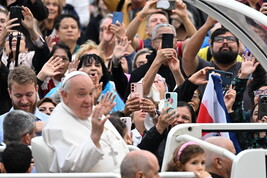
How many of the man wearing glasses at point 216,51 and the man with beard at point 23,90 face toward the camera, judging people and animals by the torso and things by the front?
2

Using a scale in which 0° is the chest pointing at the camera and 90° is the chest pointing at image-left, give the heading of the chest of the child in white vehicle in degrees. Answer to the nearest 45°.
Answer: approximately 315°

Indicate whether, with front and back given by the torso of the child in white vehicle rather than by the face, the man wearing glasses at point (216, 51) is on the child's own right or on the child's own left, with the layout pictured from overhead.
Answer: on the child's own left

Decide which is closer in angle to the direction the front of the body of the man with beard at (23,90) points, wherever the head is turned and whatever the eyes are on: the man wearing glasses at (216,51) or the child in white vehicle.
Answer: the child in white vehicle

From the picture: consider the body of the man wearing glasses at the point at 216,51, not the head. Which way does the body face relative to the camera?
toward the camera

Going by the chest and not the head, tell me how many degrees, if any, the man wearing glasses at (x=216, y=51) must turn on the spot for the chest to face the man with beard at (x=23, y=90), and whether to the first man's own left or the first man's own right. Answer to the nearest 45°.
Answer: approximately 45° to the first man's own right

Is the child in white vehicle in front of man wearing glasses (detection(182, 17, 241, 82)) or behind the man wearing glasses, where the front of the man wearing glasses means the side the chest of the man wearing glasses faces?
in front

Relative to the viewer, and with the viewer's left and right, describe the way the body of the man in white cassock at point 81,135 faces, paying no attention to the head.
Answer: facing the viewer and to the right of the viewer

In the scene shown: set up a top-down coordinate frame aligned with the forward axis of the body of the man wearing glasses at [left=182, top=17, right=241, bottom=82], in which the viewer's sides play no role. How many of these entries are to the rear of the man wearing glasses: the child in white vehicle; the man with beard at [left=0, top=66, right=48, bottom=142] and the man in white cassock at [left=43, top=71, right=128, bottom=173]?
0

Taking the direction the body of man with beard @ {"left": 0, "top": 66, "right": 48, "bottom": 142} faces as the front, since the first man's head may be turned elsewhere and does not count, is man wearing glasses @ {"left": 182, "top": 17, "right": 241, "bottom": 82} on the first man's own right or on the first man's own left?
on the first man's own left

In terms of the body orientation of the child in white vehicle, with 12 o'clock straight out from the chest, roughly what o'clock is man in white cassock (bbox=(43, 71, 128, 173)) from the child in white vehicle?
The man in white cassock is roughly at 4 o'clock from the child in white vehicle.

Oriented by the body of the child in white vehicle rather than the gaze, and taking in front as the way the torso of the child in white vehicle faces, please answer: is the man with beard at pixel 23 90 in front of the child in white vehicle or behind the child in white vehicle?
behind

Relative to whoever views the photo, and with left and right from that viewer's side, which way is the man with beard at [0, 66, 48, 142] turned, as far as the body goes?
facing the viewer

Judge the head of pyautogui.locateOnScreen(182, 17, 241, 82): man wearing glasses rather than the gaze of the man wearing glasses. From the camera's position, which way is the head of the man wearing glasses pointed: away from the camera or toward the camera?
toward the camera

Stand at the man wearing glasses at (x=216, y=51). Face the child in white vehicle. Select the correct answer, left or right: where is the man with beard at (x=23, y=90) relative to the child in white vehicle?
right

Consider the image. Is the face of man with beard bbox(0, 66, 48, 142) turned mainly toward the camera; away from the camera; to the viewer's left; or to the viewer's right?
toward the camera

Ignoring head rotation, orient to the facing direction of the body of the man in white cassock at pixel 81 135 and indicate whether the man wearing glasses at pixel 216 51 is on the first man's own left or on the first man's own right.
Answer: on the first man's own left

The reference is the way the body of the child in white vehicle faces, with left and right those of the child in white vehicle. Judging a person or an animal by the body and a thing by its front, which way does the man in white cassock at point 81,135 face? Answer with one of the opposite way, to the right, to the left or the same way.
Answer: the same way
